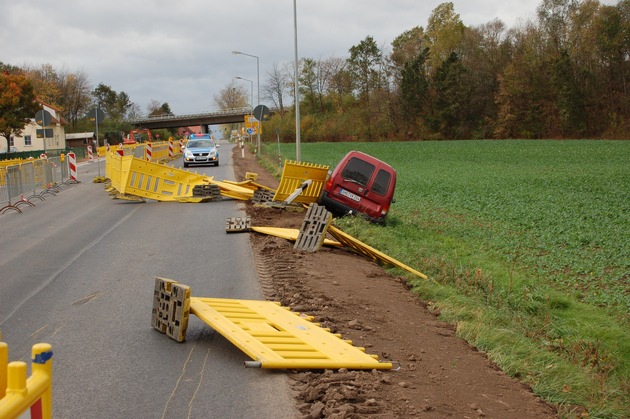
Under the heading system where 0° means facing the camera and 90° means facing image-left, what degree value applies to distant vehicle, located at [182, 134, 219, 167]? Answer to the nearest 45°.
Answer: approximately 0°
